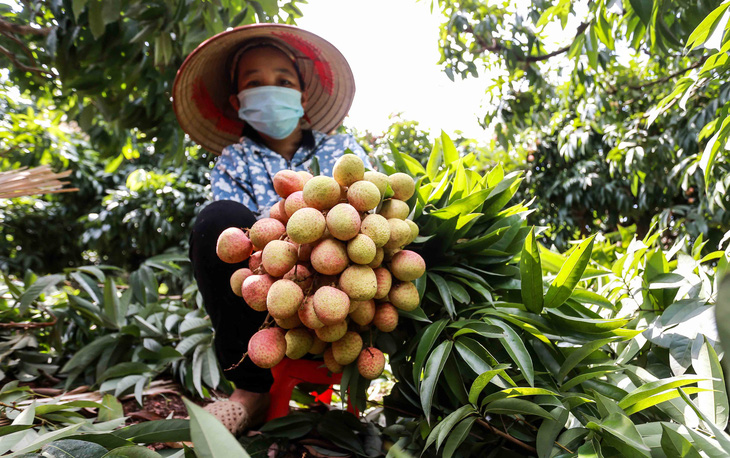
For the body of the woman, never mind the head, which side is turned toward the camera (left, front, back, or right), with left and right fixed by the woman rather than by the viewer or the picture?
front

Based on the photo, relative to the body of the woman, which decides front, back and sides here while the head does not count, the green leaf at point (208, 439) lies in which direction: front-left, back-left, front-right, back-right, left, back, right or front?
front

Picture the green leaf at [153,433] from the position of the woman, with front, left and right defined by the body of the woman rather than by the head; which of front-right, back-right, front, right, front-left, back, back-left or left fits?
front

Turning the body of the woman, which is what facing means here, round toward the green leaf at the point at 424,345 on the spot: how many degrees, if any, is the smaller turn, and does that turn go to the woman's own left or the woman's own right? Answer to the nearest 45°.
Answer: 0° — they already face it
